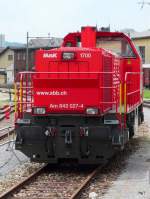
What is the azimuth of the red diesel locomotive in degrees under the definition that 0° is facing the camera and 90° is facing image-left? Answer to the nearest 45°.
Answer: approximately 0°
